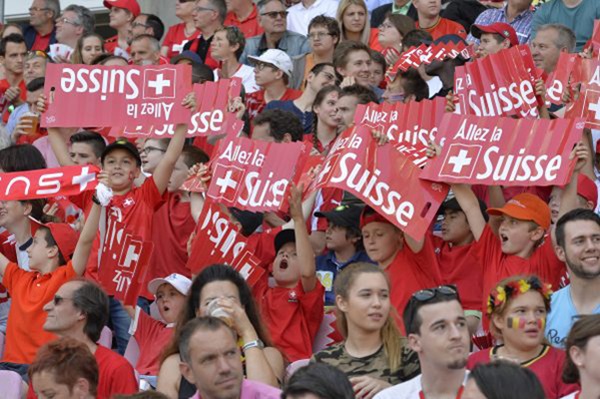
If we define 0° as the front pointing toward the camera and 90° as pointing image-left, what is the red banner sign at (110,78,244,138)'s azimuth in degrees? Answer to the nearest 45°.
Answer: approximately 0°

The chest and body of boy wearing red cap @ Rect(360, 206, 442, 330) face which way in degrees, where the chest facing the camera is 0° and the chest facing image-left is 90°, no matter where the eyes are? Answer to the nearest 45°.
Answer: approximately 45°

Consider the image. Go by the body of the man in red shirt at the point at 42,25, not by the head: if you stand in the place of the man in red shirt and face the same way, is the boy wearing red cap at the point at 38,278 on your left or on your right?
on your left

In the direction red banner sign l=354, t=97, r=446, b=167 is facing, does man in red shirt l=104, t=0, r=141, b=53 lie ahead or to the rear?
to the rear

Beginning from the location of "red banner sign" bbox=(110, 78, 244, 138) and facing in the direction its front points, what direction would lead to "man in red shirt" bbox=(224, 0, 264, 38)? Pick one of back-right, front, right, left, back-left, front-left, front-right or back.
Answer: back

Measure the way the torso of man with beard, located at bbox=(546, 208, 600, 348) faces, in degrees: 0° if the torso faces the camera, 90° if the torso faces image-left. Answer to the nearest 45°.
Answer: approximately 315°

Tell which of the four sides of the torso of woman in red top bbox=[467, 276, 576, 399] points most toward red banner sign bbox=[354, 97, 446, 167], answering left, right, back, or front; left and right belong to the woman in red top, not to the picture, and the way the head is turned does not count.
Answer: back
